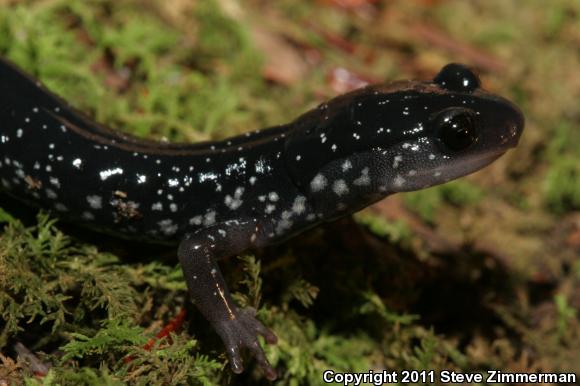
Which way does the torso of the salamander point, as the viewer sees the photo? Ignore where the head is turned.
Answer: to the viewer's right
